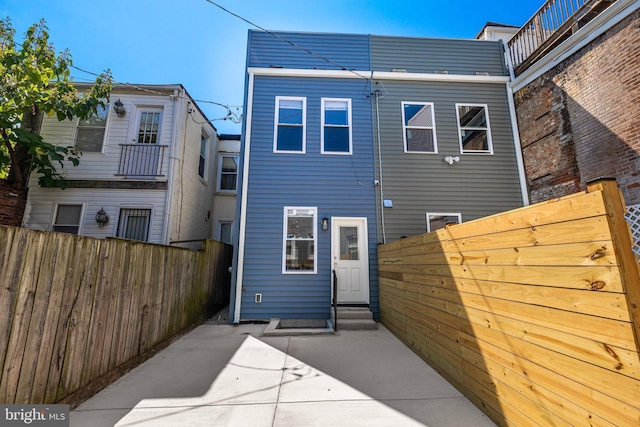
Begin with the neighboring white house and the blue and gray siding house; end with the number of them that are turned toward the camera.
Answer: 2

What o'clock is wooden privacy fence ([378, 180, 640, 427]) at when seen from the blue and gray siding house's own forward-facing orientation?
The wooden privacy fence is roughly at 11 o'clock from the blue and gray siding house.

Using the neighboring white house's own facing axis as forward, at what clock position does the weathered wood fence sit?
The weathered wood fence is roughly at 12 o'clock from the neighboring white house.

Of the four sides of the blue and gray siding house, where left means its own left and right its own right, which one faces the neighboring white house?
right

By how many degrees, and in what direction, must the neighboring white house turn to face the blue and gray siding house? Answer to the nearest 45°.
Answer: approximately 45° to its left

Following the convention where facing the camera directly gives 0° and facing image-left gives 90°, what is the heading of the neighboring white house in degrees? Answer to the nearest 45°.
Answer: approximately 0°

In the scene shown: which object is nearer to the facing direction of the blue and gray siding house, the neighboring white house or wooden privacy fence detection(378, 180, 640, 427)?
the wooden privacy fence

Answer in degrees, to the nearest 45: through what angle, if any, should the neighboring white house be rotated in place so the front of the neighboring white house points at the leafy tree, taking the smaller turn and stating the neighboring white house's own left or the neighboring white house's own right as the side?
approximately 90° to the neighboring white house's own right

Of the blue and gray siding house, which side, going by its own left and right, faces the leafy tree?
right
